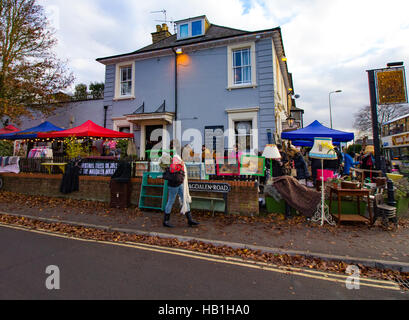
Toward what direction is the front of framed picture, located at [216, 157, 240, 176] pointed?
toward the camera

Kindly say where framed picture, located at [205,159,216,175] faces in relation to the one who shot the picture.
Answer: facing the viewer

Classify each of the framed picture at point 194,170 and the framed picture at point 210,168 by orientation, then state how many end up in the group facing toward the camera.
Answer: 2

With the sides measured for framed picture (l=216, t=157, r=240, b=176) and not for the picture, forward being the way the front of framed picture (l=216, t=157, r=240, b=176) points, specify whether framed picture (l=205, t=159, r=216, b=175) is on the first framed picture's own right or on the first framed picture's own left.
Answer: on the first framed picture's own right

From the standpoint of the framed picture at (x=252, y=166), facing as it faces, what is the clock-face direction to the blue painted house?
The blue painted house is roughly at 5 o'clock from the framed picture.

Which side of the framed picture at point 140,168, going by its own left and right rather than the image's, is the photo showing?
front

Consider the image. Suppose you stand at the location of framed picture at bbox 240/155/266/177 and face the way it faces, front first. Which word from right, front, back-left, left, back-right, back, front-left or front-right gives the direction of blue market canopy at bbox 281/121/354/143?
back-left

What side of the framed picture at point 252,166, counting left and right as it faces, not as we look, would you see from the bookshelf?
right

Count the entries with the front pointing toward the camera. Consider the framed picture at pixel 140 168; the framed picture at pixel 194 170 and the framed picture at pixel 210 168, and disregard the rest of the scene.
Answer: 3

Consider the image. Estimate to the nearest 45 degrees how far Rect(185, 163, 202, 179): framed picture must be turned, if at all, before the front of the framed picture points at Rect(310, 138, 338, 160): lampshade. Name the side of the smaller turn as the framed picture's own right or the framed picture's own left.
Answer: approximately 45° to the framed picture's own left
